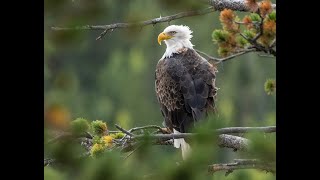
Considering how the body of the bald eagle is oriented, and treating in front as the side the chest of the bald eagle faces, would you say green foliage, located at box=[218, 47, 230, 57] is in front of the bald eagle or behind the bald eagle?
behind

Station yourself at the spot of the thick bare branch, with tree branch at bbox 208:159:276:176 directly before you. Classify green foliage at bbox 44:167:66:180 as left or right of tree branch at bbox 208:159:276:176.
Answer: right
